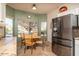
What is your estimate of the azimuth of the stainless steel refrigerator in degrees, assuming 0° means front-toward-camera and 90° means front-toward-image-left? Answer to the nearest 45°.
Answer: approximately 45°
